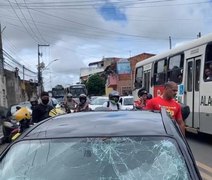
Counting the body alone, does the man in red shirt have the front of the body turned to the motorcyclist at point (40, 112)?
no

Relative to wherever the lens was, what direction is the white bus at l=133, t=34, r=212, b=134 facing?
facing the viewer and to the right of the viewer

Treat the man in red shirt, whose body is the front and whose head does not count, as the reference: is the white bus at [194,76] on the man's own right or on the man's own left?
on the man's own left

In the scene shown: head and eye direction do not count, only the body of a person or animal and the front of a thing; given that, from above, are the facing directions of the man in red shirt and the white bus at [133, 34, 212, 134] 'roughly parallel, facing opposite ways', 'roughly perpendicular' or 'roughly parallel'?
roughly parallel

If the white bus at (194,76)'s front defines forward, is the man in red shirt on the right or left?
on its right

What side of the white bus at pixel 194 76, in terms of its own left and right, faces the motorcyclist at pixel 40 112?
right
